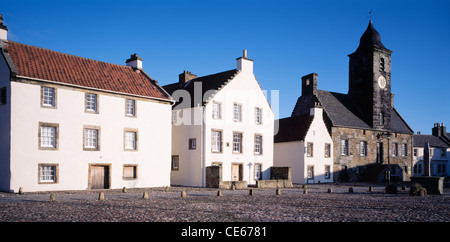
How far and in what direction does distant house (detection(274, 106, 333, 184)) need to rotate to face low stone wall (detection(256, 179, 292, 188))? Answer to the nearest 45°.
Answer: approximately 45° to its right

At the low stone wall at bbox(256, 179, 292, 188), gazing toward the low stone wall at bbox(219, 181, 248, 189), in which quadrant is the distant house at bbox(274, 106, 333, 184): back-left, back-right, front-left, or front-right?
back-right

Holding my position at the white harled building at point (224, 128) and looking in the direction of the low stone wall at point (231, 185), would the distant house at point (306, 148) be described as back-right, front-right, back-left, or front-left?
back-left

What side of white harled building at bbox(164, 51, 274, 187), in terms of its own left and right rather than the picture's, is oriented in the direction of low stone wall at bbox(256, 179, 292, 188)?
front

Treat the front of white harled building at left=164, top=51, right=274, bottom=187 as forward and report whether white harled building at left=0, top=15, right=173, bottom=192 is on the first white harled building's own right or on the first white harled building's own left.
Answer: on the first white harled building's own right

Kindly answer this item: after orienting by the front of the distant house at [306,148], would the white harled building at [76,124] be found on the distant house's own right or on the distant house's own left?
on the distant house's own right

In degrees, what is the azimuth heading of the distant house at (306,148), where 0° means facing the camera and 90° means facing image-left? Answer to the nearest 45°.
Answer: approximately 315°

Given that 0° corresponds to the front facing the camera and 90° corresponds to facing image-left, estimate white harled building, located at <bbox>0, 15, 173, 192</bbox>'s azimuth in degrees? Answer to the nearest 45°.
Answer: approximately 315°

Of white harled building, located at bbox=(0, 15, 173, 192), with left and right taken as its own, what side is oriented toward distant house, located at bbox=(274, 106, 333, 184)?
left
